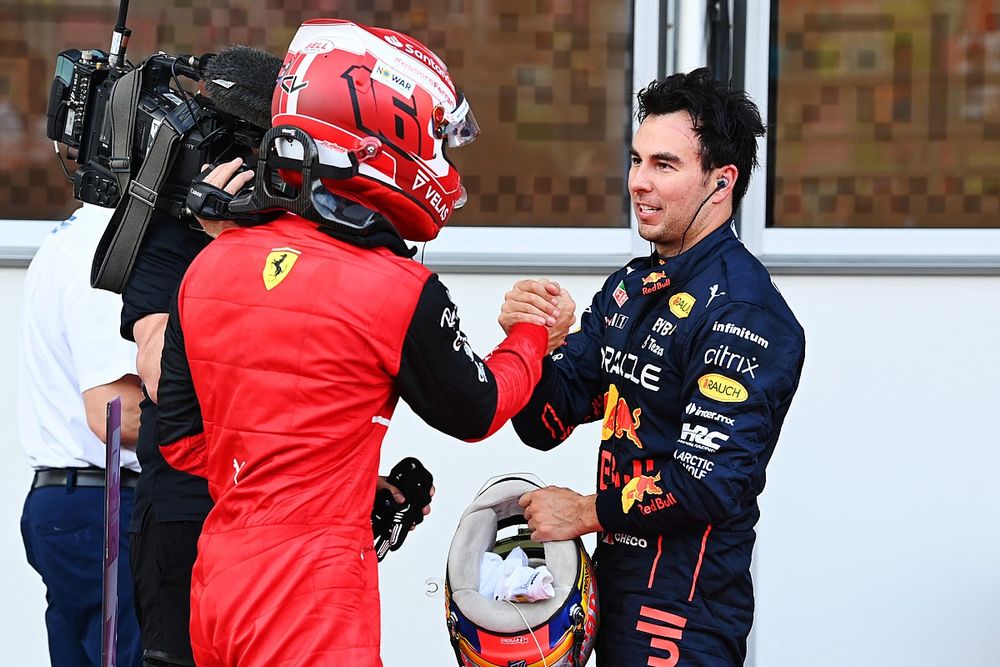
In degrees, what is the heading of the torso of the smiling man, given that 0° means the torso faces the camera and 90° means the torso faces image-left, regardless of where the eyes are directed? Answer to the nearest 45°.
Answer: approximately 45°

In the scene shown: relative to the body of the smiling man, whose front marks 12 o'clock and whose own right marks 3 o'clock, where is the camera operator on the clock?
The camera operator is roughly at 1 o'clock from the smiling man.
